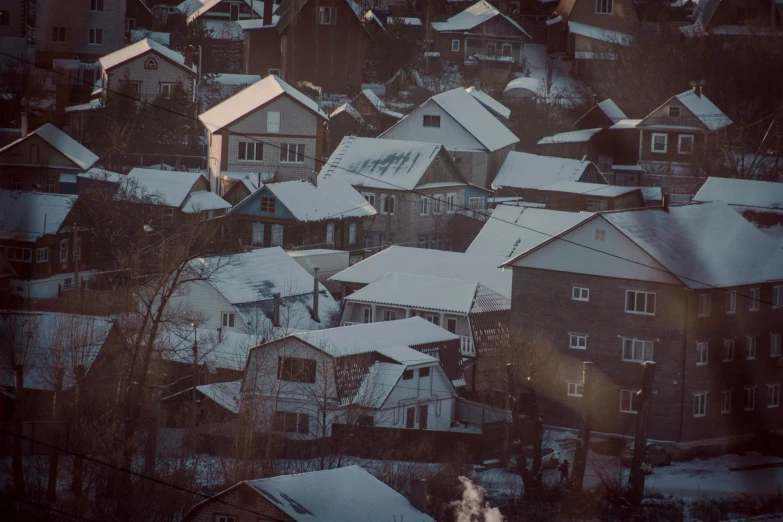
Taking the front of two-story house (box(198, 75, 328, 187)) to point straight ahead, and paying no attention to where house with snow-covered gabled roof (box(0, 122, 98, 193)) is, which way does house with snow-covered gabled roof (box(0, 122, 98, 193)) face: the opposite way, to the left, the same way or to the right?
the same way

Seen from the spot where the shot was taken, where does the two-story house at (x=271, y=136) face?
facing the viewer

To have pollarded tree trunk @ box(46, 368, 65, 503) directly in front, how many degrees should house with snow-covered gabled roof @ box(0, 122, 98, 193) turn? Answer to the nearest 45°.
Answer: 0° — it already faces it

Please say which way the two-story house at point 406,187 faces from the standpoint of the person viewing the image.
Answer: facing the viewer and to the right of the viewer

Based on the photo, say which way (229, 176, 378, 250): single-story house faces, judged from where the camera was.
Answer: facing the viewer and to the left of the viewer

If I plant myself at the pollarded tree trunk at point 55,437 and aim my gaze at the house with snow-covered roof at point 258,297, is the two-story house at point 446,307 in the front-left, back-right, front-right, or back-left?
front-right

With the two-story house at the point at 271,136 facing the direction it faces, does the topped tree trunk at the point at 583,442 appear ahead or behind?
ahead

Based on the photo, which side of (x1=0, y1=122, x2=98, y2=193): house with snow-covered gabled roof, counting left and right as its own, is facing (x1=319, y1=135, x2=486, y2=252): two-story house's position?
left

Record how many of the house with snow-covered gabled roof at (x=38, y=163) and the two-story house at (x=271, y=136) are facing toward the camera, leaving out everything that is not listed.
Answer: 2

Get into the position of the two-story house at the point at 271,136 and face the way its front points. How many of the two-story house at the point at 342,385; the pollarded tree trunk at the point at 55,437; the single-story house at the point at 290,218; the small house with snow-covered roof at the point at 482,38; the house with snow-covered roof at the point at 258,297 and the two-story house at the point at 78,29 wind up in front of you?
4

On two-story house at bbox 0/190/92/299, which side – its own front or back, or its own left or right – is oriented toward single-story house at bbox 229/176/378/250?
left

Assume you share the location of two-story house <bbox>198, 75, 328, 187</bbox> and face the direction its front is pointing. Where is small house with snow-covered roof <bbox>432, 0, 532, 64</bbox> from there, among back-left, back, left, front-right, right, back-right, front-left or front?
back-left

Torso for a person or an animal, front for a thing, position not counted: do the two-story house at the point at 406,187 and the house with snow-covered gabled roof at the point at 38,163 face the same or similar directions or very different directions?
same or similar directions

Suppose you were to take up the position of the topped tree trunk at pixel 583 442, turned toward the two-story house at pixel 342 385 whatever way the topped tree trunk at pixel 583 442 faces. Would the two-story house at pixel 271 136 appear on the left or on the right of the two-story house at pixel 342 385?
right

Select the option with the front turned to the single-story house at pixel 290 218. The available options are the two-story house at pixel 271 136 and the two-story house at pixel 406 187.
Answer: the two-story house at pixel 271 136

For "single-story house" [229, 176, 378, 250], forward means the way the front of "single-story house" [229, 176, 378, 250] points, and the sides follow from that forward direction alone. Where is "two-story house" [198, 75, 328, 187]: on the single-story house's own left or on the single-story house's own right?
on the single-story house's own right

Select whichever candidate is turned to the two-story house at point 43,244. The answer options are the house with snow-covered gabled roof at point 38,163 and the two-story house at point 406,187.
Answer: the house with snow-covered gabled roof at point 38,163

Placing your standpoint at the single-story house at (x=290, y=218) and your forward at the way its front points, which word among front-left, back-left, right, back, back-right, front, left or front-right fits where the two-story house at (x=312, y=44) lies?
back-right

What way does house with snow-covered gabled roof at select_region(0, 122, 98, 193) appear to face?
toward the camera
